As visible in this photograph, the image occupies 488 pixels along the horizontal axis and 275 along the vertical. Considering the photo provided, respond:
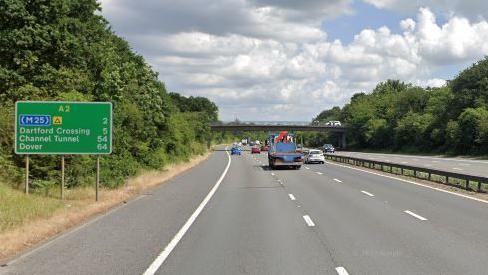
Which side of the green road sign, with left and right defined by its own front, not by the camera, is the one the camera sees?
front
